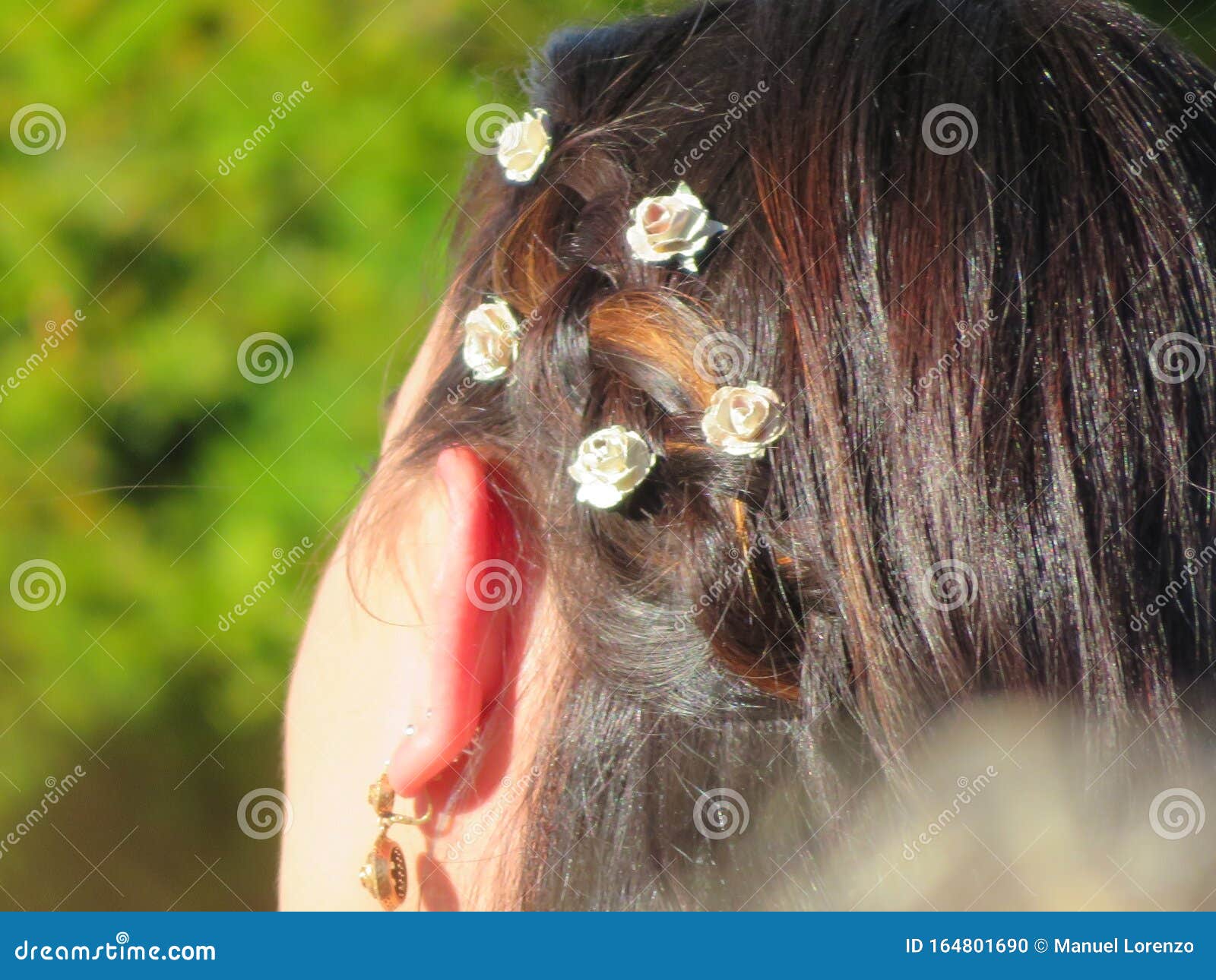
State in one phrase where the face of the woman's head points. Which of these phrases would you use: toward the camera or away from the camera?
away from the camera

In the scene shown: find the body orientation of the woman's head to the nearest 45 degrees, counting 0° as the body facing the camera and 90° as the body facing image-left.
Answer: approximately 135°
